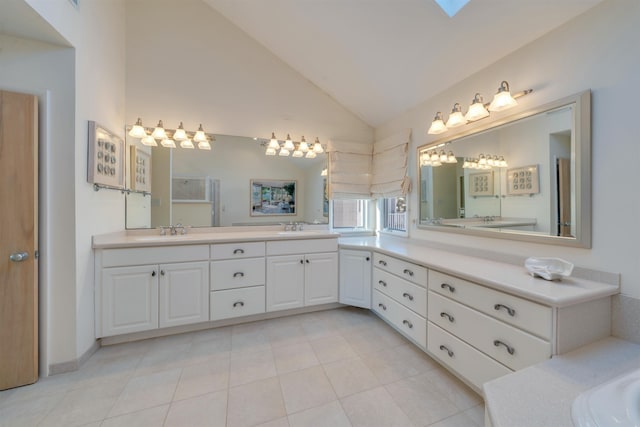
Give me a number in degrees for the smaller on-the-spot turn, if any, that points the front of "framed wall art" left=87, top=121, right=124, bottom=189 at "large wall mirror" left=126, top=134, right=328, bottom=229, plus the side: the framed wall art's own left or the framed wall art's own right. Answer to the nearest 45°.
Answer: approximately 45° to the framed wall art's own left

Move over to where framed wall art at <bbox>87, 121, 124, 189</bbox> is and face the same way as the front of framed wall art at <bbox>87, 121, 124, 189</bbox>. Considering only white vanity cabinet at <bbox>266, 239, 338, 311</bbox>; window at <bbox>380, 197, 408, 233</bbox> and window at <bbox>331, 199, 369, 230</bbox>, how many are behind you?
0

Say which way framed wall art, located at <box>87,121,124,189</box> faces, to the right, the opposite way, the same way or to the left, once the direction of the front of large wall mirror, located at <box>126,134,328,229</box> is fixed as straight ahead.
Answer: to the left

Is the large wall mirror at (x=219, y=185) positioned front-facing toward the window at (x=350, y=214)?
no

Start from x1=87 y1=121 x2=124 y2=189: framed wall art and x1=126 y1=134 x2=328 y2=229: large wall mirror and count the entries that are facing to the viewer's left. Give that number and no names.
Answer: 0

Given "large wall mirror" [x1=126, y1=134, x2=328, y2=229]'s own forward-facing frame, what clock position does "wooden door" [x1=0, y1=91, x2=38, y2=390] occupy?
The wooden door is roughly at 2 o'clock from the large wall mirror.

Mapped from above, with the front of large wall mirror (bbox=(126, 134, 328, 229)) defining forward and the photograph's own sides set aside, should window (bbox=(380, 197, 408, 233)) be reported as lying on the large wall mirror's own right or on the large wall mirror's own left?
on the large wall mirror's own left

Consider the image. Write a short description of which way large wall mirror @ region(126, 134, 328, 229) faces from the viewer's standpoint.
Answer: facing the viewer

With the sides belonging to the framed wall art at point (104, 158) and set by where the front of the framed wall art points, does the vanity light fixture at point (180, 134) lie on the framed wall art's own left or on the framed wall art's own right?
on the framed wall art's own left

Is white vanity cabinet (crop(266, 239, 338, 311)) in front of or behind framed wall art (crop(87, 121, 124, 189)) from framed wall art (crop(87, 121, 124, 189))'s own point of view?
in front
